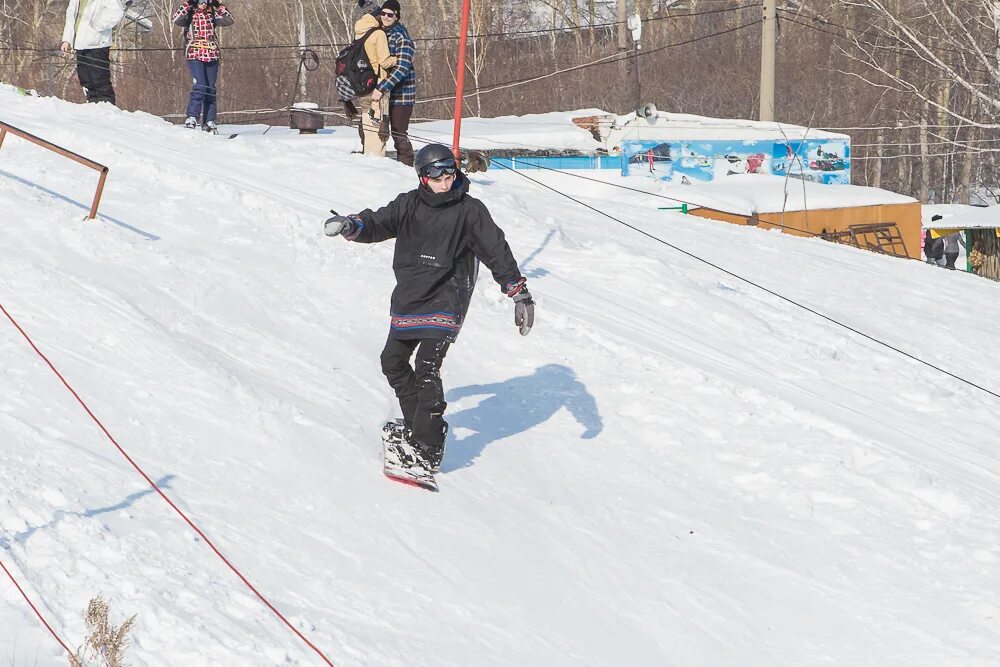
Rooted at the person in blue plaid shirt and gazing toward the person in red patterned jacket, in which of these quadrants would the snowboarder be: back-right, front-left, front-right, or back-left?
back-left

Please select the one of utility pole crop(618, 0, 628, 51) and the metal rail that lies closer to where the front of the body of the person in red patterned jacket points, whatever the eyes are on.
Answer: the metal rail

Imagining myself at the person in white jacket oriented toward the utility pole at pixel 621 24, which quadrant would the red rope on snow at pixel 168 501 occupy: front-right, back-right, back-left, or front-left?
back-right

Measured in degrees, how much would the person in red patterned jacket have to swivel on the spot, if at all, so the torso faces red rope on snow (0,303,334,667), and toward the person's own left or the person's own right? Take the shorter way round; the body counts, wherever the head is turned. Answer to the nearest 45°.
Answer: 0° — they already face it

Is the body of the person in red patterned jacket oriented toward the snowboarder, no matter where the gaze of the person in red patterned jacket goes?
yes

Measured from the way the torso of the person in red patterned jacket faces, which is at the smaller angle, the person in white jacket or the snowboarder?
the snowboarder

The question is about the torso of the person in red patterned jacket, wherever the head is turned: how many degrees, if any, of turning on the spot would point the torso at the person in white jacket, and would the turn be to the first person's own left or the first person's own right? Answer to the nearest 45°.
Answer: approximately 135° to the first person's own right

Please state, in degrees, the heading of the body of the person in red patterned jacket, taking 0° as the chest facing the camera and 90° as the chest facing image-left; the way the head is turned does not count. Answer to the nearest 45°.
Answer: approximately 0°

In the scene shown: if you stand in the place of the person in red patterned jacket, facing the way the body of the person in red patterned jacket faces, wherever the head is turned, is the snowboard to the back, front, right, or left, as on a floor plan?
front

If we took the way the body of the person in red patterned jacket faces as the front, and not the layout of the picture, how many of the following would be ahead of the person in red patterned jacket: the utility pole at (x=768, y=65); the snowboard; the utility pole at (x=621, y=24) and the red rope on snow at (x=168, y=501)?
2

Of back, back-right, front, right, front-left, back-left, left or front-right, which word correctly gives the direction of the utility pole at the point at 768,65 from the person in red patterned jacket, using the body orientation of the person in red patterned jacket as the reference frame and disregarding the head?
back-left

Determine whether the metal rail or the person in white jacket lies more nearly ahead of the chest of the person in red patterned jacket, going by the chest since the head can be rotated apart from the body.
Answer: the metal rail
